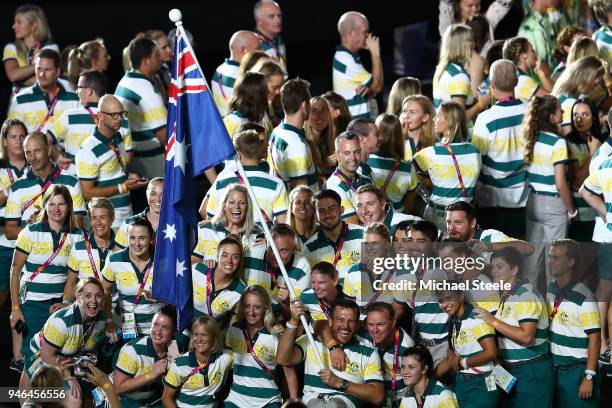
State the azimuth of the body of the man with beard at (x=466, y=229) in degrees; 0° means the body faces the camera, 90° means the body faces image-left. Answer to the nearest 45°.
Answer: approximately 45°
